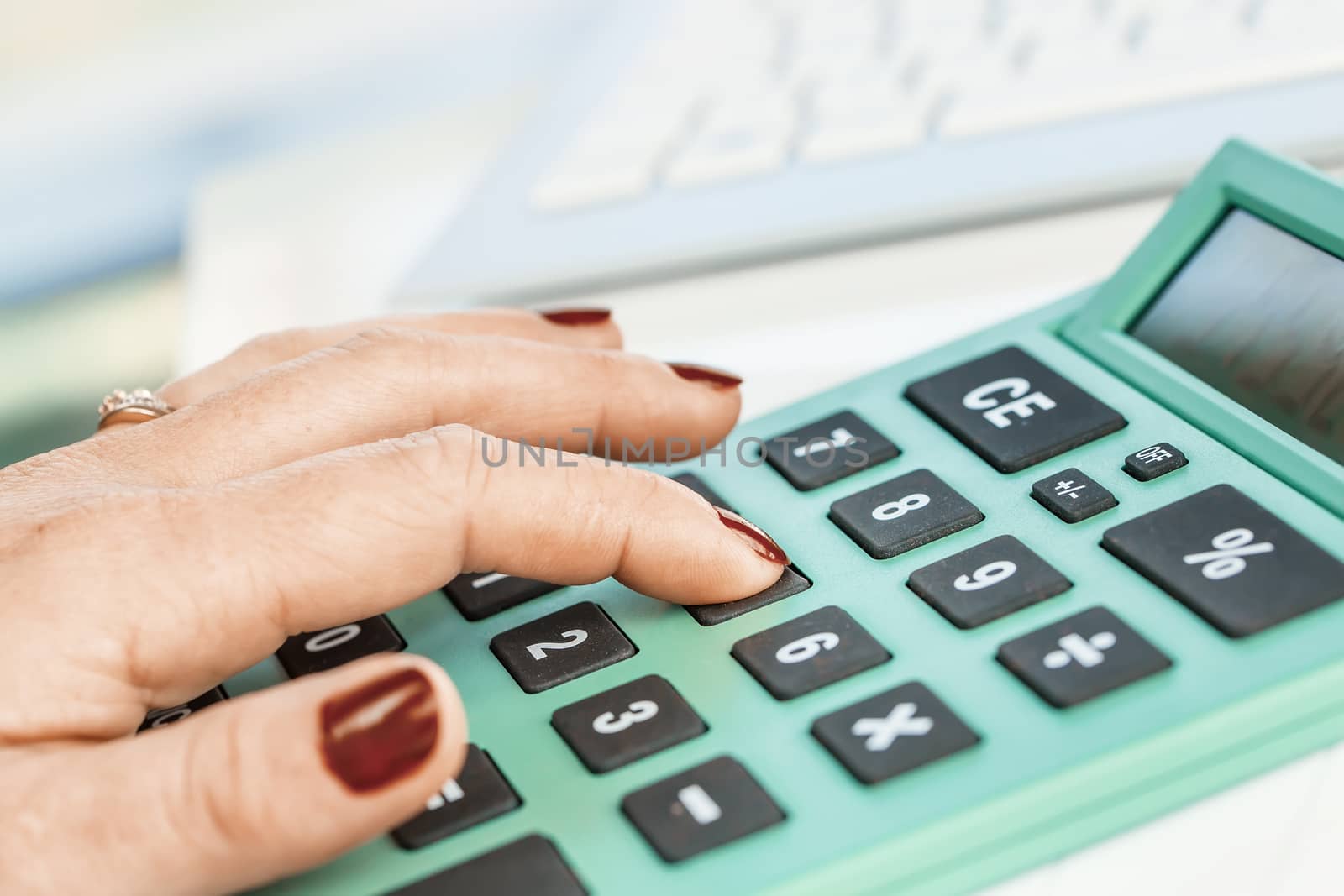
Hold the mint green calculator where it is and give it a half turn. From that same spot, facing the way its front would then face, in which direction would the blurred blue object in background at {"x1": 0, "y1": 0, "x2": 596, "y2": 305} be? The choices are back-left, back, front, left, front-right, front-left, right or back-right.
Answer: left

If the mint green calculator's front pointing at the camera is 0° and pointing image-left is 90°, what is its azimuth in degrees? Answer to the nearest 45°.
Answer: approximately 45°
